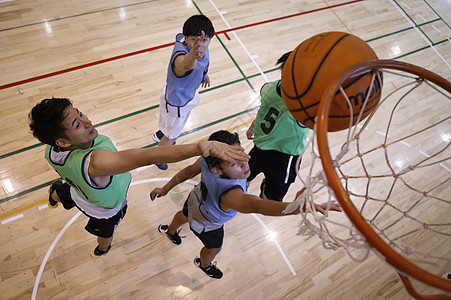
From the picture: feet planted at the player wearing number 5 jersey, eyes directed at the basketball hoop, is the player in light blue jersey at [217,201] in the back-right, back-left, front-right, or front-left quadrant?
back-right

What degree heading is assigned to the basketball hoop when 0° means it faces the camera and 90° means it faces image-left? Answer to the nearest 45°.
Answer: approximately 135°
